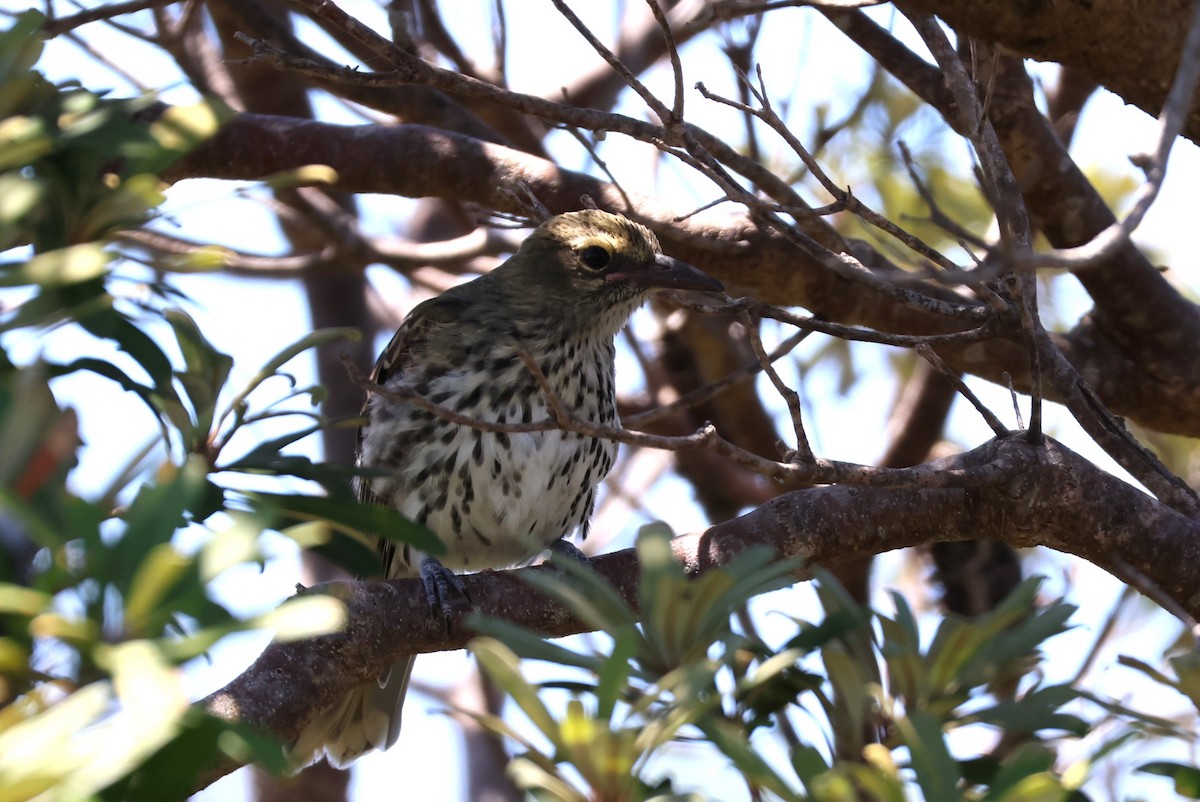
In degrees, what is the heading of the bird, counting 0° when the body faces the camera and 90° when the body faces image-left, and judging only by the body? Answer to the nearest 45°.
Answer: approximately 315°
